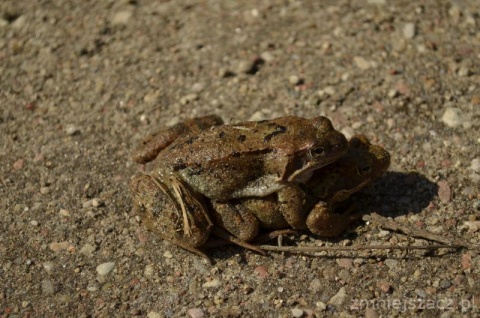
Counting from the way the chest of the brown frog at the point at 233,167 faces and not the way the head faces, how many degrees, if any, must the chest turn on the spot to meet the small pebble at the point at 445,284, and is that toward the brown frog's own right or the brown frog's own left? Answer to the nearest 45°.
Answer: approximately 45° to the brown frog's own right

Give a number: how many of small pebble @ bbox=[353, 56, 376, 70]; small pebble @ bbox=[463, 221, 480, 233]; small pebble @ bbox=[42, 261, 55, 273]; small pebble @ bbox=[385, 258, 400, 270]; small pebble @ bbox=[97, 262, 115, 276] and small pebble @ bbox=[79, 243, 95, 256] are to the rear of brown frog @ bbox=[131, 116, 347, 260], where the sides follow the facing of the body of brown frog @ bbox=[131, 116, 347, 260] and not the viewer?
3

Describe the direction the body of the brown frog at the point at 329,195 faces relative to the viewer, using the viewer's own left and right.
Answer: facing to the right of the viewer

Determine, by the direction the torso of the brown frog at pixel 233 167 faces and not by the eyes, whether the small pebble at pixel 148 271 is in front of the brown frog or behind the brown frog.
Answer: behind

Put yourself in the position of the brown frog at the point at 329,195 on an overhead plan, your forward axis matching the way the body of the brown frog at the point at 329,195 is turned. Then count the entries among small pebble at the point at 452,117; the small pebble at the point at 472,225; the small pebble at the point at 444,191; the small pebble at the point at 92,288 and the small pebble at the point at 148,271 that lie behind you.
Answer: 2

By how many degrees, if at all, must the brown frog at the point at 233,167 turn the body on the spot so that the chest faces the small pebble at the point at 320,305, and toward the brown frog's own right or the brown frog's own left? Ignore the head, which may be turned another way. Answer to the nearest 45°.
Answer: approximately 90° to the brown frog's own right

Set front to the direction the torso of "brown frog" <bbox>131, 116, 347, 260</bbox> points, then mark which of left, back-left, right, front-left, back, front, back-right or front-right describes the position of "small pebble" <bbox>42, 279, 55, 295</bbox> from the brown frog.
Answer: back

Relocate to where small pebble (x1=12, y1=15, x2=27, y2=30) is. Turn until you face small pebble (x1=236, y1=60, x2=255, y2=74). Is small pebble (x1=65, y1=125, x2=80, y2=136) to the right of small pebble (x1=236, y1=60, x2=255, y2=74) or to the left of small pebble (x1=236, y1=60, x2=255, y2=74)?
right

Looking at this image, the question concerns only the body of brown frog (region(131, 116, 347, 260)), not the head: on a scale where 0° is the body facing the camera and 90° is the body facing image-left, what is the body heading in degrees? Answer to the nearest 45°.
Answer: approximately 270°

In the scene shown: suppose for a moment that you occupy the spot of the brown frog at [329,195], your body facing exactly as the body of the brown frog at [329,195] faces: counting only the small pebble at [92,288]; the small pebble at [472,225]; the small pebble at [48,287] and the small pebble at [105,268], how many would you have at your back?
3
